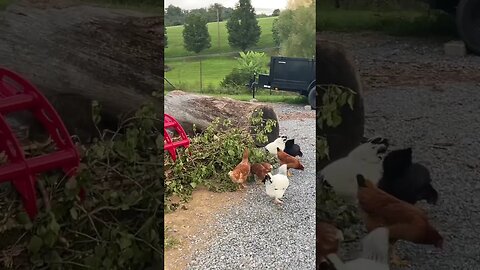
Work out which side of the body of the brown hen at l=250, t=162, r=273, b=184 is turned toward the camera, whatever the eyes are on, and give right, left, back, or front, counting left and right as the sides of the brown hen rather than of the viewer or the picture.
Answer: left

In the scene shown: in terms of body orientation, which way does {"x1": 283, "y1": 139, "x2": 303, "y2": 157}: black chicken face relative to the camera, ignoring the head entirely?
to the viewer's right
